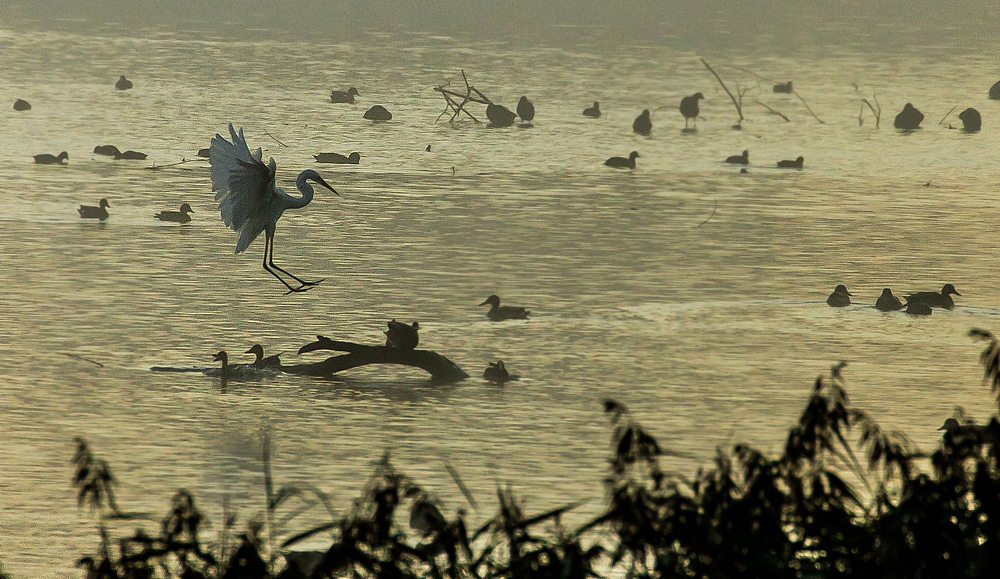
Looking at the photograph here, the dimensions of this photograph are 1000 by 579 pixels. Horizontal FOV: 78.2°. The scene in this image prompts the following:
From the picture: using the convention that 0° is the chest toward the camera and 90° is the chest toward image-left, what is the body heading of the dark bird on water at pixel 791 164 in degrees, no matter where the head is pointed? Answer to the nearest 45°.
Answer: approximately 270°

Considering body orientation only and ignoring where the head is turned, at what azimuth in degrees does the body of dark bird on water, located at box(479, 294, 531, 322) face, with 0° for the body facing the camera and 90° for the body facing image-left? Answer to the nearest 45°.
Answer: approximately 90°

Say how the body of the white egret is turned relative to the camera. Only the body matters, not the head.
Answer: to the viewer's right

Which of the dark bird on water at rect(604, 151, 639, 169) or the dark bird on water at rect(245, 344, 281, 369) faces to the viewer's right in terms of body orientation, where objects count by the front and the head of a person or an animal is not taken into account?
the dark bird on water at rect(604, 151, 639, 169)

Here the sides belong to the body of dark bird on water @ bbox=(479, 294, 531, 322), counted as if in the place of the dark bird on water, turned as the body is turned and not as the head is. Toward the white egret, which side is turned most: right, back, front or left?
front

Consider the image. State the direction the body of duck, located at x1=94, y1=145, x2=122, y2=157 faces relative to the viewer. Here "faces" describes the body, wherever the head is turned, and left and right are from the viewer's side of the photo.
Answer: facing to the left of the viewer

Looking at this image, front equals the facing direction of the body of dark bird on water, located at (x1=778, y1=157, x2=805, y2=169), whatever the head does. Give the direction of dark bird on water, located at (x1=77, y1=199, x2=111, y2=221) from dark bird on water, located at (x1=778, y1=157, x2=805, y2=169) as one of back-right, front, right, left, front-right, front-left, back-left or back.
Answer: back-right

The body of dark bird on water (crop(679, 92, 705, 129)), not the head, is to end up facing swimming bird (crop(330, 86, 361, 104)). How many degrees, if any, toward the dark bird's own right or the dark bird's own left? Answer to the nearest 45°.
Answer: approximately 180°

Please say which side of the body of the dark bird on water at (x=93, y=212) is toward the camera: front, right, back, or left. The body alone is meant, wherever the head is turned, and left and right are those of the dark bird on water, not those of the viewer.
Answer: right

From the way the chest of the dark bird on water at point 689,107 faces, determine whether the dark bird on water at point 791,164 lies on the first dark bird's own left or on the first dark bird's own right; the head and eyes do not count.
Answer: on the first dark bird's own right

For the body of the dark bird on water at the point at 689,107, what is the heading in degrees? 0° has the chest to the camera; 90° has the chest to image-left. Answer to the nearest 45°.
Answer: approximately 270°

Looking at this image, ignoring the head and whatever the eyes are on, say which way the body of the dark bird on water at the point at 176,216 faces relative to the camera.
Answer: to the viewer's right

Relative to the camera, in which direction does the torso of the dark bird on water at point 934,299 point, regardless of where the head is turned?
to the viewer's right

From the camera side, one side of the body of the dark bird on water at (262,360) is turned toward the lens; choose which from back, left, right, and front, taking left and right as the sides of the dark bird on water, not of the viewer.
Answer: left
